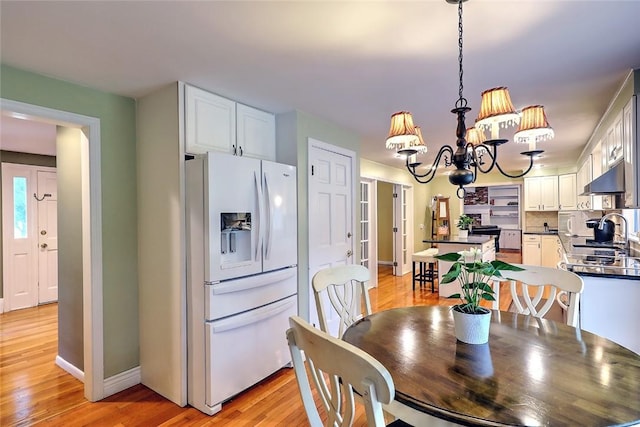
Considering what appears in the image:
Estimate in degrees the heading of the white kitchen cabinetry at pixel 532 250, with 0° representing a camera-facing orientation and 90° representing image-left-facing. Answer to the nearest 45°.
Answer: approximately 0°

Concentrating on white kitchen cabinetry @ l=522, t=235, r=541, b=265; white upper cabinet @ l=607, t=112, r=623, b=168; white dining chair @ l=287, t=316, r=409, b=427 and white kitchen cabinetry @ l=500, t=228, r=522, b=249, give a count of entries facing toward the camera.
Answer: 2

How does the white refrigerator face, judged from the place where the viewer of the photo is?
facing the viewer and to the right of the viewer

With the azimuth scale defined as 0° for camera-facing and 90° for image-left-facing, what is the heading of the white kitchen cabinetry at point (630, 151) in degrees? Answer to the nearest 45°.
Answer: approximately 90°

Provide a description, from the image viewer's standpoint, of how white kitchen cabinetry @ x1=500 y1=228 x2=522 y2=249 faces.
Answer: facing the viewer

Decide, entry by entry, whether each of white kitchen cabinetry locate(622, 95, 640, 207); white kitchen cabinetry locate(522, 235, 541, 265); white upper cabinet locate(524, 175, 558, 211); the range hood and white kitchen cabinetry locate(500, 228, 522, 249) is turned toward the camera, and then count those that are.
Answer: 3

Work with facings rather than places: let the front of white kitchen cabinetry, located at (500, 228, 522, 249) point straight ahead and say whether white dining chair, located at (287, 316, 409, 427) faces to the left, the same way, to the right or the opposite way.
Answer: the opposite way

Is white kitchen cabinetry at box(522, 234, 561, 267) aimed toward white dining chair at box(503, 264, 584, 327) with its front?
yes

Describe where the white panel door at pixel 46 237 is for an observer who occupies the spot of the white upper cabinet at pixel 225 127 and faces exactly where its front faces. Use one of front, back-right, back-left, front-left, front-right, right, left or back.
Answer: back

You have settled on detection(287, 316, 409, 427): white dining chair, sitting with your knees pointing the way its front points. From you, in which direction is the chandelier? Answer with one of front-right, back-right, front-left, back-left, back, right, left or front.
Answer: front

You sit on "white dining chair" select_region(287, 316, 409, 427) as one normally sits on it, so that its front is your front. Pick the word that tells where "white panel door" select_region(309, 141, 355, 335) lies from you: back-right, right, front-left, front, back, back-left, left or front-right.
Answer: front-left
